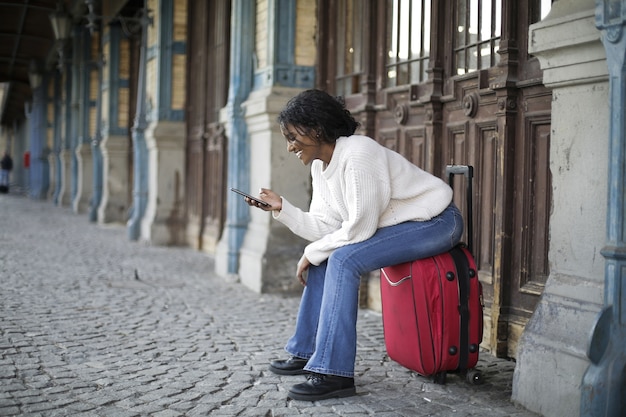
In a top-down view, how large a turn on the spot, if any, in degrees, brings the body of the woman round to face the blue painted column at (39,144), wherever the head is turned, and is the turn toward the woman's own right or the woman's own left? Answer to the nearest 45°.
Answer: approximately 45° to the woman's own right

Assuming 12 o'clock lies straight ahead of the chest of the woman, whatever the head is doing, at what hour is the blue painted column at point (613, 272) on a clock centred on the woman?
The blue painted column is roughly at 7 o'clock from the woman.

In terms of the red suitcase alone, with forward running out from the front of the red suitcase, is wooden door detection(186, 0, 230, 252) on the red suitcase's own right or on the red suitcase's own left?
on the red suitcase's own right

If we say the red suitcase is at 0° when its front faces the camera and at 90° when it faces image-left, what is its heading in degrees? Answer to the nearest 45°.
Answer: approximately 45°

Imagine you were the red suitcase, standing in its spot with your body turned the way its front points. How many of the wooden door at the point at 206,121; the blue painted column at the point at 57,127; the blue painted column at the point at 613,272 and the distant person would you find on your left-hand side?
1

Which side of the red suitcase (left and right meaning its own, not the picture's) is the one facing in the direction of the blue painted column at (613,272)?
left

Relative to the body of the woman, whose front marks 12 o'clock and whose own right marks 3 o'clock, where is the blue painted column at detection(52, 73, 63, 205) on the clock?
The blue painted column is roughly at 2 o'clock from the woman.

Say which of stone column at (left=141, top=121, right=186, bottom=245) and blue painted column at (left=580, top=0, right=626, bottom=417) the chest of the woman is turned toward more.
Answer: the stone column

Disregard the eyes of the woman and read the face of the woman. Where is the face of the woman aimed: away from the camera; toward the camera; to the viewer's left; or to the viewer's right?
to the viewer's left

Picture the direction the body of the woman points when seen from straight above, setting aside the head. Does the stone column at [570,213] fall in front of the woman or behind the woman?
behind

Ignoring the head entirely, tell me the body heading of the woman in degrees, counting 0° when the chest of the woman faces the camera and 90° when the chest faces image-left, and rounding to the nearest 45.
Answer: approximately 90°

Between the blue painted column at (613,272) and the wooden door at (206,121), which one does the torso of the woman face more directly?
the wooden door

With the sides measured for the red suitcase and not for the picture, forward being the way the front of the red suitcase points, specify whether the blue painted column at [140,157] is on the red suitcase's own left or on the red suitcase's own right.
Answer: on the red suitcase's own right

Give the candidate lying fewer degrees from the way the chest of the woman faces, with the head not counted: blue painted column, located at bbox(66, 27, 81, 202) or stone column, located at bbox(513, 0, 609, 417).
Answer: the blue painted column

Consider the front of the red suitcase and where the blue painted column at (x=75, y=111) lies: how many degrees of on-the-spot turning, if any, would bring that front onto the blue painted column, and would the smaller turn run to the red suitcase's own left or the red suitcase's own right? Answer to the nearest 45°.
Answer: approximately 90° to the red suitcase's own right
